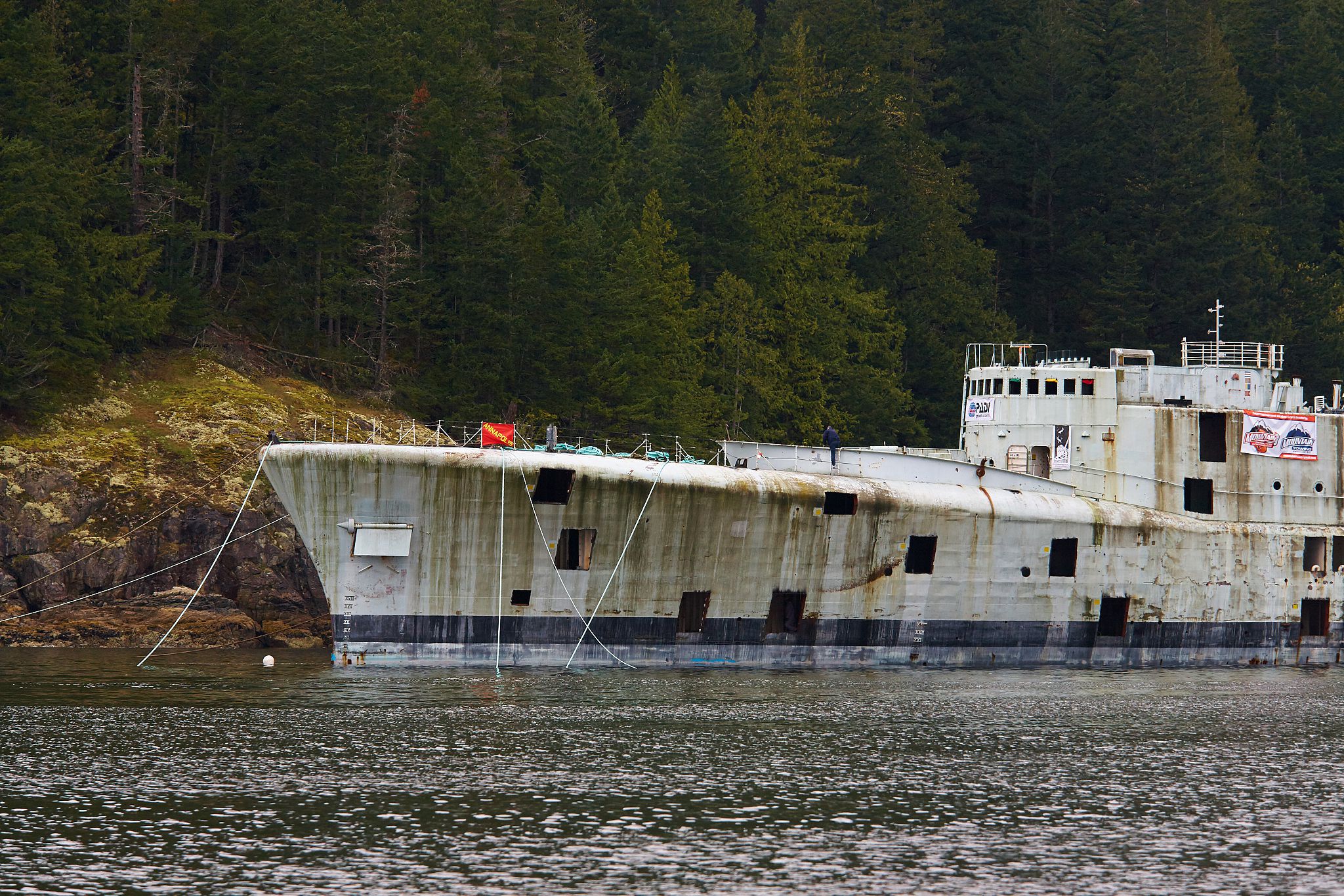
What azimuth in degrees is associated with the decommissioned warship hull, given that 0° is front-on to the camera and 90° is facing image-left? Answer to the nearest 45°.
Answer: approximately 90°
